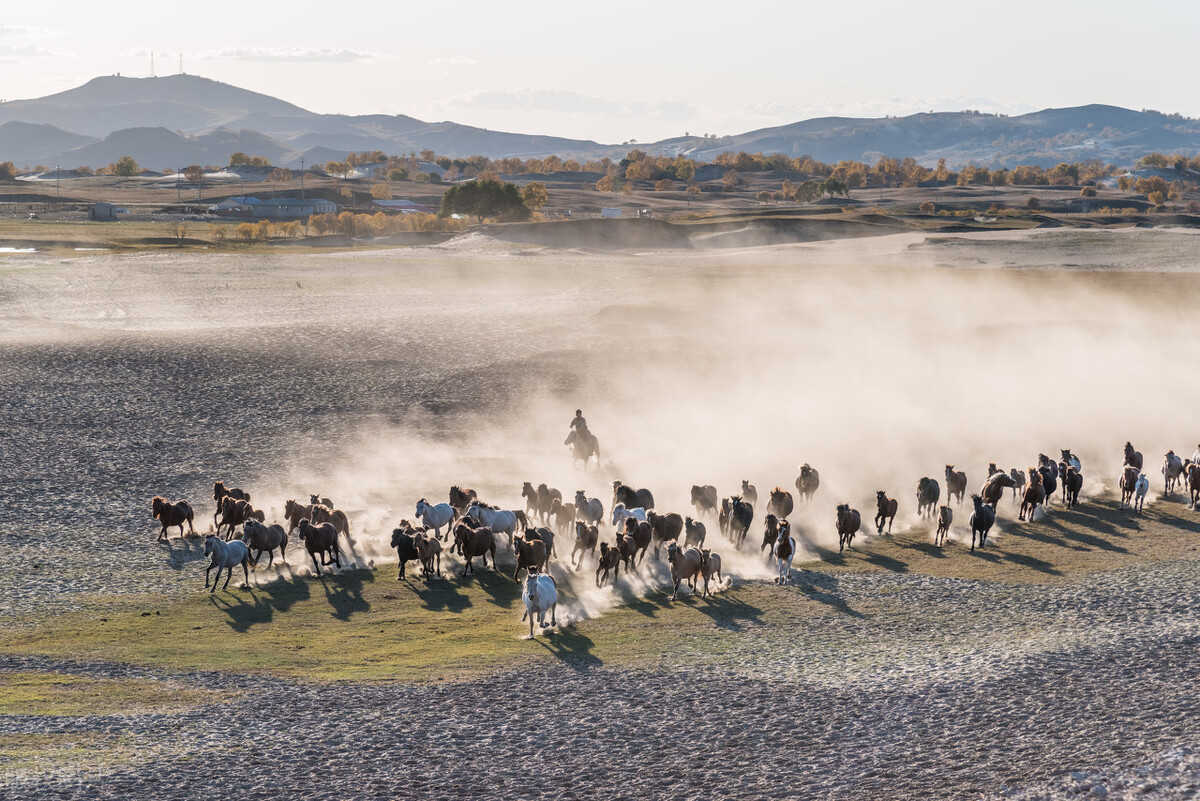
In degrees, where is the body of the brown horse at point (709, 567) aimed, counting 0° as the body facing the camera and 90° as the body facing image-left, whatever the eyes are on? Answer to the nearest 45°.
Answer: approximately 45°

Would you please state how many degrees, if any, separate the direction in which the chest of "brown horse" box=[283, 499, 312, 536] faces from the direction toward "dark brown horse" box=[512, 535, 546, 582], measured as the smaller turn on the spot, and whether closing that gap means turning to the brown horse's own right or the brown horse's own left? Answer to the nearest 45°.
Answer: approximately 90° to the brown horse's own left

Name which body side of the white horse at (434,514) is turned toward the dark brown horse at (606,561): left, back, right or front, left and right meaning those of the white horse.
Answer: left

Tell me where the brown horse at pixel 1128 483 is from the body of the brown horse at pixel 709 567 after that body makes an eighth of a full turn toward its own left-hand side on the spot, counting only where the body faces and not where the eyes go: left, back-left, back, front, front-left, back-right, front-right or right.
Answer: back-left

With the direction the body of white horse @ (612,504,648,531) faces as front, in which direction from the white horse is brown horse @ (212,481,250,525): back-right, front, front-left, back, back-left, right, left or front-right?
front-right

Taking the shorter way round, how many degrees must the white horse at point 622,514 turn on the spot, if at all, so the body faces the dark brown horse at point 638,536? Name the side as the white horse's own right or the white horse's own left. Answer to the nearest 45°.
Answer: approximately 45° to the white horse's own left

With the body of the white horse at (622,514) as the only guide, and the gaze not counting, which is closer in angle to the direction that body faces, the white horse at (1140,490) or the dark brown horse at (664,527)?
the dark brown horse

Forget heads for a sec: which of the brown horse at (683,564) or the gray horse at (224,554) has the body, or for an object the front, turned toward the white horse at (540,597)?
the brown horse

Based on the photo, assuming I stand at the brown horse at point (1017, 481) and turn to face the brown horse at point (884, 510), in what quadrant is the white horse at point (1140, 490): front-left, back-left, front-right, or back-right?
back-left

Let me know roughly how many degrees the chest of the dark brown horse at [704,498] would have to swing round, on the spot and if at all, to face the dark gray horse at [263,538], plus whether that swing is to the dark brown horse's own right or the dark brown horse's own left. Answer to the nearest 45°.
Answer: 0° — it already faces it

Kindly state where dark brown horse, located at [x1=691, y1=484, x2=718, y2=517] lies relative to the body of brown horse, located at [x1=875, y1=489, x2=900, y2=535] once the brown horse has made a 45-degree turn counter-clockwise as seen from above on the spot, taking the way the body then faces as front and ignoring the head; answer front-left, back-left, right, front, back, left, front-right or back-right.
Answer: right

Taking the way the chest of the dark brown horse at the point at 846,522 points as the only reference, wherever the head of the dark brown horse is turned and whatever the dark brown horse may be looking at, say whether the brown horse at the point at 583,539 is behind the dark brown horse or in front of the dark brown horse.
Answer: in front

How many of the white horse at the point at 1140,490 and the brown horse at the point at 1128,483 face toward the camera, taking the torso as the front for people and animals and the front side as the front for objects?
2
